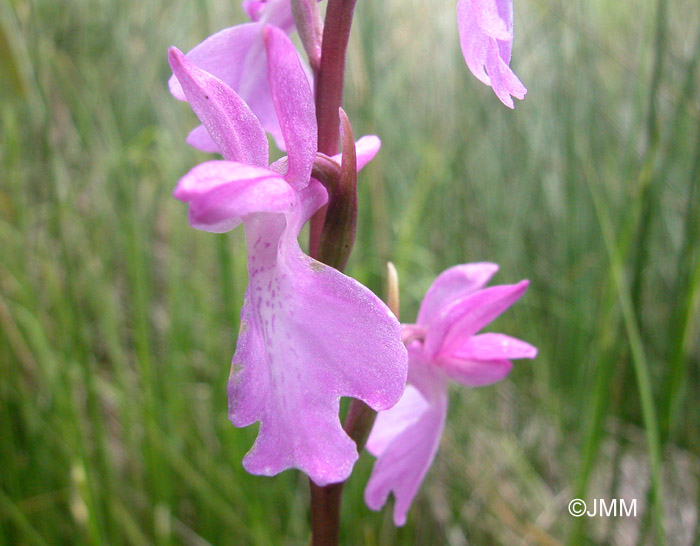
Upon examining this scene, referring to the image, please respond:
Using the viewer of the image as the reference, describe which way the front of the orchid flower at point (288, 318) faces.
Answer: facing the viewer and to the left of the viewer
